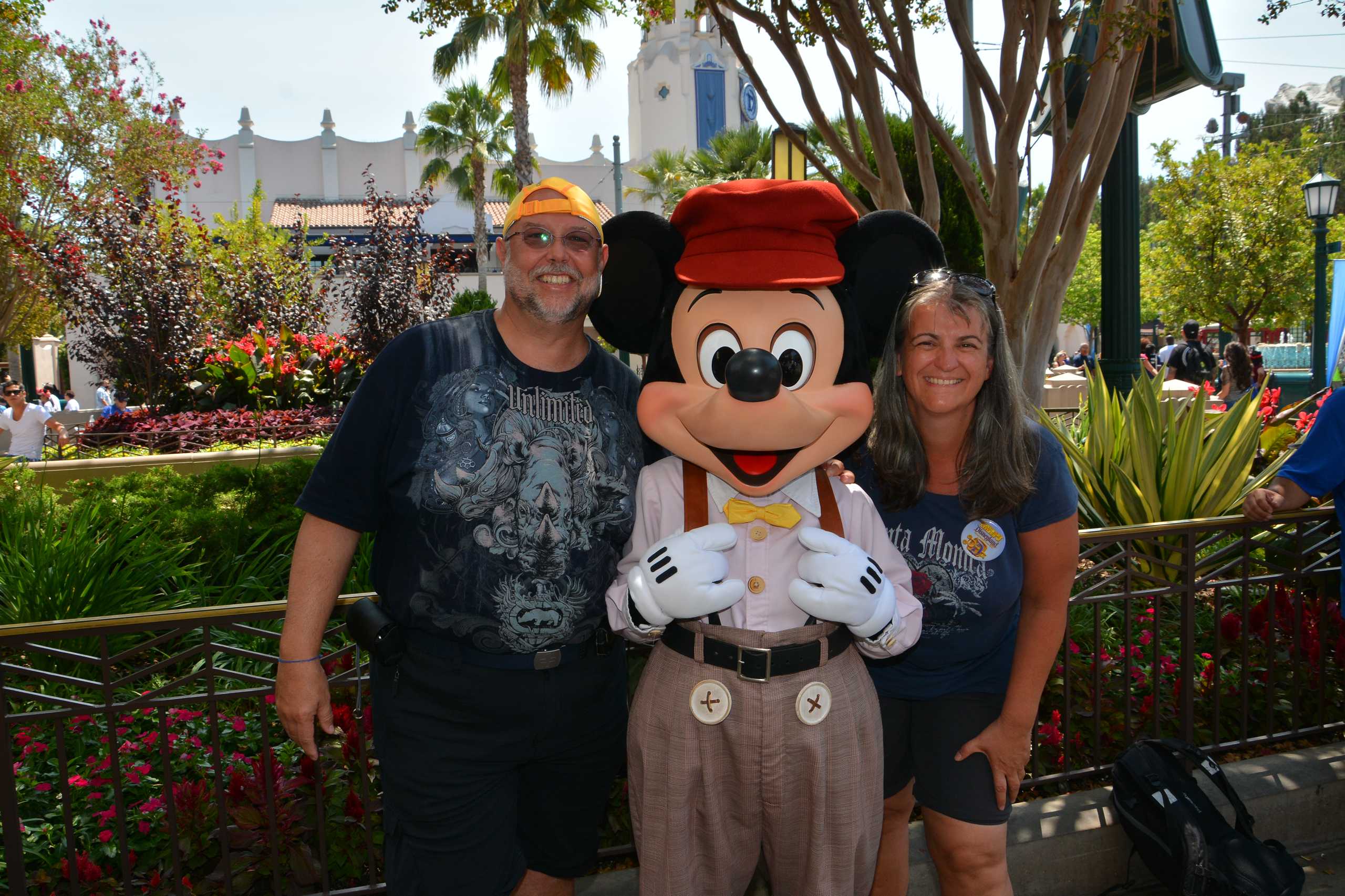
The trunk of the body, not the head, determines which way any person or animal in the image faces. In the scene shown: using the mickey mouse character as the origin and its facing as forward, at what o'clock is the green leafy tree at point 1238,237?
The green leafy tree is roughly at 7 o'clock from the mickey mouse character.

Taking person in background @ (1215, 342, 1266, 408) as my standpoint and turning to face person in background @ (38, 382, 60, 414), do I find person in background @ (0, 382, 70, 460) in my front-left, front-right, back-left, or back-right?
front-left

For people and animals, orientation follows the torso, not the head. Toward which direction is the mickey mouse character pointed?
toward the camera

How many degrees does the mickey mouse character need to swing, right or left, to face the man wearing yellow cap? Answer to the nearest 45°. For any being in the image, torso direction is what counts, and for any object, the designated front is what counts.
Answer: approximately 90° to its right

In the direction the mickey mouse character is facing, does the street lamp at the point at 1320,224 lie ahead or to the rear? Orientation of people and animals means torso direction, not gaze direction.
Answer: to the rear

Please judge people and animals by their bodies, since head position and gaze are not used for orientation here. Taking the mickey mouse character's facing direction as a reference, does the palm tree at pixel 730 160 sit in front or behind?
behind

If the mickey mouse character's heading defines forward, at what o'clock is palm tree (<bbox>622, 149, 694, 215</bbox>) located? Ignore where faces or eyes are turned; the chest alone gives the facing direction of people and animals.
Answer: The palm tree is roughly at 6 o'clock from the mickey mouse character.

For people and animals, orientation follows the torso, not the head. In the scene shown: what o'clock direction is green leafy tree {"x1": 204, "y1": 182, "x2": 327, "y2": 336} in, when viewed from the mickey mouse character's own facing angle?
The green leafy tree is roughly at 5 o'clock from the mickey mouse character.
